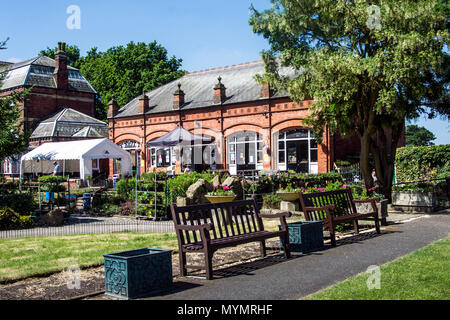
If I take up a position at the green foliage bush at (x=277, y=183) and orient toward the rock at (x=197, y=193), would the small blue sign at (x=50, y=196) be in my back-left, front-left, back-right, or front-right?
front-right

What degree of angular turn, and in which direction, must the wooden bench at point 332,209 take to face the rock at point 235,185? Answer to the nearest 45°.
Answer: approximately 180°

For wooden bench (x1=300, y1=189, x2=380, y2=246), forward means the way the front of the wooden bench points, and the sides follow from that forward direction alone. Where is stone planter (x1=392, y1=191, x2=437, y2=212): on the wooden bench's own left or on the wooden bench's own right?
on the wooden bench's own left

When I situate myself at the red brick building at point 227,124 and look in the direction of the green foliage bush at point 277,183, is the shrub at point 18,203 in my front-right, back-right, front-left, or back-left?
front-right

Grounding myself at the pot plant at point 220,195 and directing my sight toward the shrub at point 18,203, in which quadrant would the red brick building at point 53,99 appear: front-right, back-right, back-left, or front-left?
front-right

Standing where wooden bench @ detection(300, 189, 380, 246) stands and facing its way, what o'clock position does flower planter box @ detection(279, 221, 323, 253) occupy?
The flower planter box is roughly at 2 o'clock from the wooden bench.

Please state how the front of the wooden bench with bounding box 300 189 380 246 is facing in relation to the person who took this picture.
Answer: facing the viewer and to the right of the viewer

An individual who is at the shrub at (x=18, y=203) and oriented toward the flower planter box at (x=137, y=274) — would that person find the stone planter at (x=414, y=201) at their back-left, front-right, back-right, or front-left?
front-left

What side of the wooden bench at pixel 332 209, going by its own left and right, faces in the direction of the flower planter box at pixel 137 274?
right

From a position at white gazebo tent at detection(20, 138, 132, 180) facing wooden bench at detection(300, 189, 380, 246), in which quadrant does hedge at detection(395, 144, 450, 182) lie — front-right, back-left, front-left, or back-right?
front-left

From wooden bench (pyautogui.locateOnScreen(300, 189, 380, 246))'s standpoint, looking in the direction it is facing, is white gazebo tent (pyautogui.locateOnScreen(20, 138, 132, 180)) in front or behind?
behind
